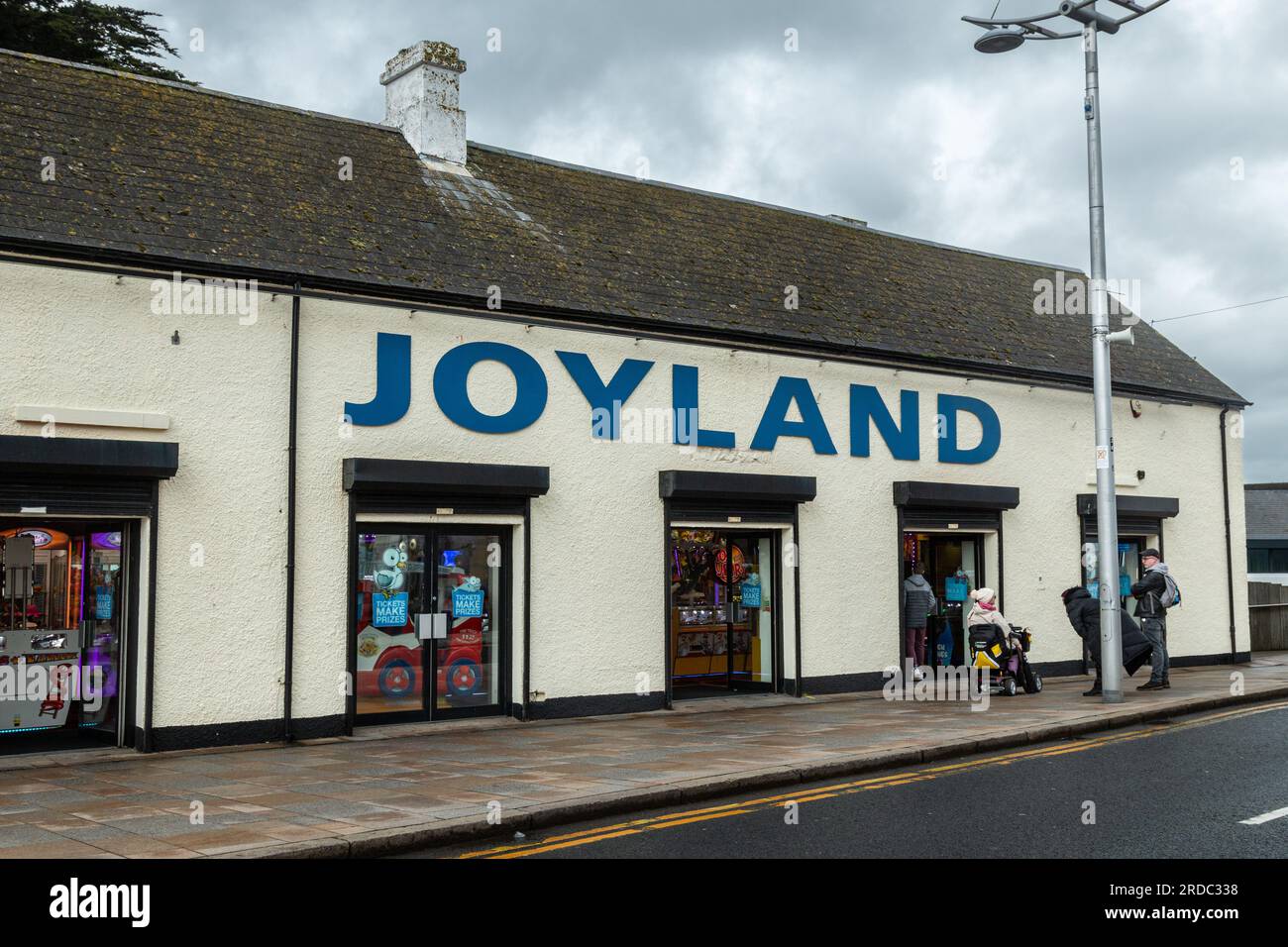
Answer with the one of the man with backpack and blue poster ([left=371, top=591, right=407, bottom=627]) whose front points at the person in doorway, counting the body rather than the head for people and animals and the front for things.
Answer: the man with backpack

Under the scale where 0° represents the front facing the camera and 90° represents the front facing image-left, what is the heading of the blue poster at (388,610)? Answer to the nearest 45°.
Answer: approximately 0°

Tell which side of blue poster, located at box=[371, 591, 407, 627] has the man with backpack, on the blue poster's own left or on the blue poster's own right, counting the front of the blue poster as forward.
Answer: on the blue poster's own left

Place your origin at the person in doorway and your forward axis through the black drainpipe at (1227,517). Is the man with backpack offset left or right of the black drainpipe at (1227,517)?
right

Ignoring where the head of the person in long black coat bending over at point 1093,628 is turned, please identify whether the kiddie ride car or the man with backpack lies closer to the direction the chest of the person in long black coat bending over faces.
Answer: the kiddie ride car

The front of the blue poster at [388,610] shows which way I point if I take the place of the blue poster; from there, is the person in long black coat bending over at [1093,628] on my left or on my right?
on my left

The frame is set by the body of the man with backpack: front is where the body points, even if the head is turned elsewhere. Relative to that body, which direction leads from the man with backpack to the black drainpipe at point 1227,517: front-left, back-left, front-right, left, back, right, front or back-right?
right

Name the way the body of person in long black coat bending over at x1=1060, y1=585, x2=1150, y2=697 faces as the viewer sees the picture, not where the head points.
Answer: to the viewer's left

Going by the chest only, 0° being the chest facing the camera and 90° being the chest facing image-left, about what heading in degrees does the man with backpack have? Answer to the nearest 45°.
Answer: approximately 90°
